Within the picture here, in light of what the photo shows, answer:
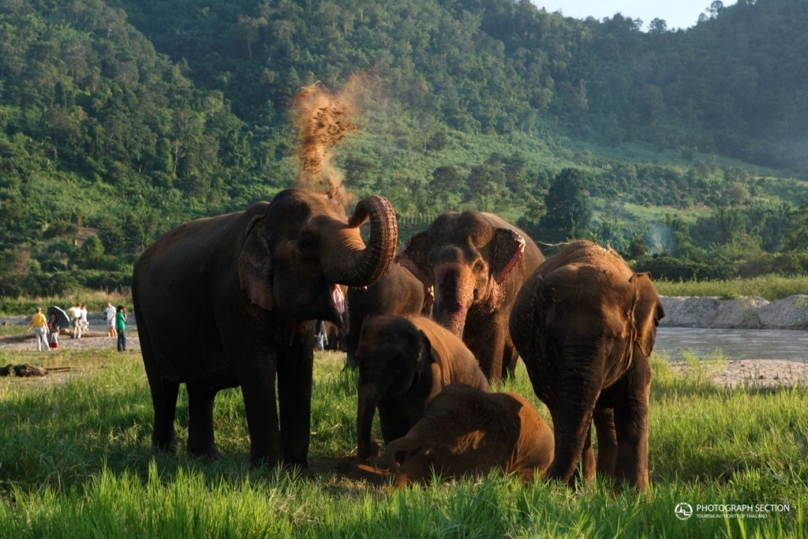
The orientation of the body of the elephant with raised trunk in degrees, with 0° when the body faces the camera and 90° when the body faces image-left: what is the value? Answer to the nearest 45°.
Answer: approximately 315°

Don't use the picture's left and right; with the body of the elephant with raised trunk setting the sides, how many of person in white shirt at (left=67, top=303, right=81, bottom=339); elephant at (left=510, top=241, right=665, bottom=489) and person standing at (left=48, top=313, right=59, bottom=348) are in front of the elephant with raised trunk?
1

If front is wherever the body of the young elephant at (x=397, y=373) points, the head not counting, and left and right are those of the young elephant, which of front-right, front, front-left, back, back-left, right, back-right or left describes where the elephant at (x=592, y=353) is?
left

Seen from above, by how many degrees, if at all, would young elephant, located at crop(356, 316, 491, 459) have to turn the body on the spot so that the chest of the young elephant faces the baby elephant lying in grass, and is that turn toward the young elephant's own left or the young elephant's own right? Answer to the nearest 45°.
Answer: approximately 90° to the young elephant's own left

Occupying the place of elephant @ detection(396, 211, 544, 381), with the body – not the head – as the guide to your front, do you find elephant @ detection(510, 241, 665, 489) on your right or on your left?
on your left

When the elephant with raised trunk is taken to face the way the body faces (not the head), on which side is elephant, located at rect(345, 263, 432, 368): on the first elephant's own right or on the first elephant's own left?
on the first elephant's own left

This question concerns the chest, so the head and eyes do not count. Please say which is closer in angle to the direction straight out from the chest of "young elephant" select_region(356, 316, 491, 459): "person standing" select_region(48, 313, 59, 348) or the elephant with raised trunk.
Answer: the elephant with raised trunk

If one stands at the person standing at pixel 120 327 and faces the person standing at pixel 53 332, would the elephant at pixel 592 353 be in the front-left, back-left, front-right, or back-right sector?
back-left

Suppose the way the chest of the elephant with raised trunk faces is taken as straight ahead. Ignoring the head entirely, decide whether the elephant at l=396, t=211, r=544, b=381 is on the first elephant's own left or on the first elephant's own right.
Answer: on the first elephant's own left

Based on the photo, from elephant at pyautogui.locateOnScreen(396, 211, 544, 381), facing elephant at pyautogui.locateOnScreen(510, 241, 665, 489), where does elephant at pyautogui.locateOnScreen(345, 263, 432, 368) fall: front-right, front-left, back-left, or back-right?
back-right

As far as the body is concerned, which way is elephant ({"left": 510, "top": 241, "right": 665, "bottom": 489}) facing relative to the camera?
toward the camera

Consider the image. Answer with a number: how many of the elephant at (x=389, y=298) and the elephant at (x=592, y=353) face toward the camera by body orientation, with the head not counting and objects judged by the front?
1

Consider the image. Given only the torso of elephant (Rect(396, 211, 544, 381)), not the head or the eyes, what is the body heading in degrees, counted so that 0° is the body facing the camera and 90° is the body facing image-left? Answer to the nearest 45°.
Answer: approximately 45°

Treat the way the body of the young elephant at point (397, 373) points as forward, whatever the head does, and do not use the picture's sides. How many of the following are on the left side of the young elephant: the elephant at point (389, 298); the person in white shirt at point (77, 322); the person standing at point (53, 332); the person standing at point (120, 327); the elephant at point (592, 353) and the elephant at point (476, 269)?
1

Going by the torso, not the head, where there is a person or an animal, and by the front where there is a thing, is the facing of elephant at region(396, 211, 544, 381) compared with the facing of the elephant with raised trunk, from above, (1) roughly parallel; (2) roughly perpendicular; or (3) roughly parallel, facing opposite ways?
roughly perpendicular
